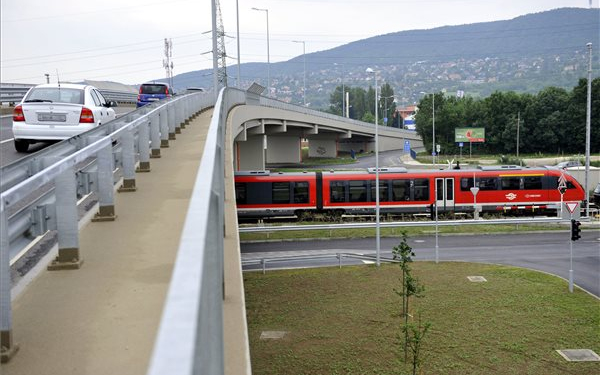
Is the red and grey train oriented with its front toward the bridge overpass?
no

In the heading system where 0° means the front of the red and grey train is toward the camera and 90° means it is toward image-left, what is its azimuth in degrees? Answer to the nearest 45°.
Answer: approximately 270°

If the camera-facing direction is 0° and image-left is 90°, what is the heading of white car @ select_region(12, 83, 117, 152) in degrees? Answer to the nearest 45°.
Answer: approximately 225°

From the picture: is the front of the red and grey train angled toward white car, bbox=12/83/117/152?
no

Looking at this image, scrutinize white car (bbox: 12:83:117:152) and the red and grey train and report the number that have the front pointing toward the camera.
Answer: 0

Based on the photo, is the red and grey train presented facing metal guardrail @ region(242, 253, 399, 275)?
no

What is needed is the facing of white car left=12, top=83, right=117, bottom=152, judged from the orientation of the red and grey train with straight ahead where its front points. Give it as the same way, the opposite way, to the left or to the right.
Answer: to the left

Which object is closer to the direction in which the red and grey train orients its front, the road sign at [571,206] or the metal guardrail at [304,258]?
the road sign

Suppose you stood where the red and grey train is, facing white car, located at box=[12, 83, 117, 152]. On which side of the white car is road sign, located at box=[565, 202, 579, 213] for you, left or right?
left
